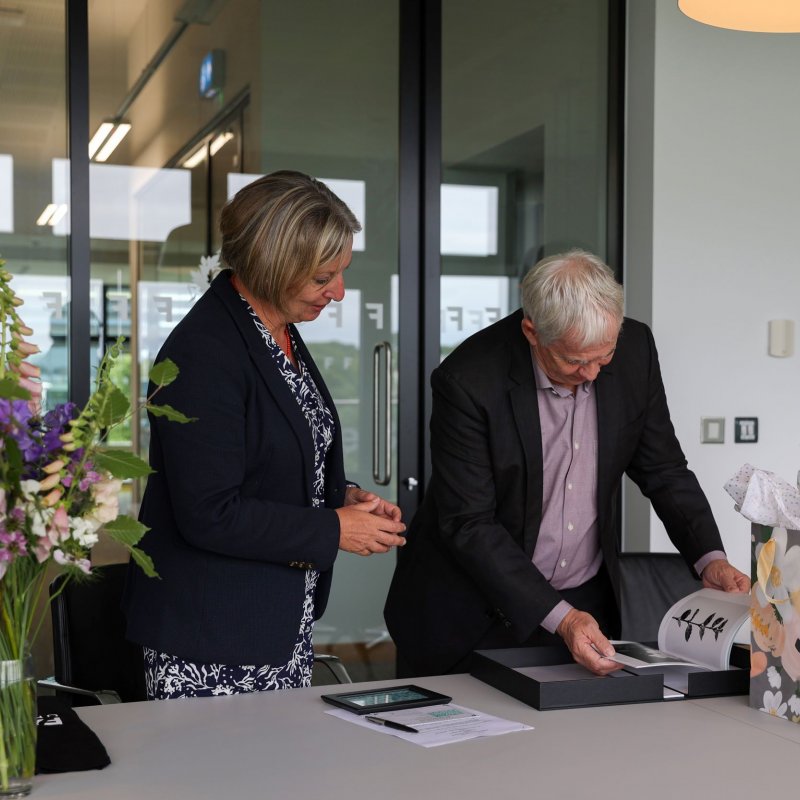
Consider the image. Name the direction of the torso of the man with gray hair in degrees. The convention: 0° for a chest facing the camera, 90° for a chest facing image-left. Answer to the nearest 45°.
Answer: approximately 315°

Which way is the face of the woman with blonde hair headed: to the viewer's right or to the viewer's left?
to the viewer's right

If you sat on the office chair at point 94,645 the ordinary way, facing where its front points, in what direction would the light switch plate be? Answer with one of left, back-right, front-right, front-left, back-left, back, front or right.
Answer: left

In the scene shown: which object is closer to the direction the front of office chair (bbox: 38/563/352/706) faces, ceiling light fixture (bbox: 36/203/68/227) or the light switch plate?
the light switch plate

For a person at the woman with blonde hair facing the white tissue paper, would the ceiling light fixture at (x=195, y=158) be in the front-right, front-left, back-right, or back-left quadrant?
back-left

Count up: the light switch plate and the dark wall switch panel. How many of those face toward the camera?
2

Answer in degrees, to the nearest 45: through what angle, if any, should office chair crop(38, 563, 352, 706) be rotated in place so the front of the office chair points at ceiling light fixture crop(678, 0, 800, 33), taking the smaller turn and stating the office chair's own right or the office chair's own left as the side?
approximately 45° to the office chair's own left

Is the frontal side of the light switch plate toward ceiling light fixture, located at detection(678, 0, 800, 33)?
yes

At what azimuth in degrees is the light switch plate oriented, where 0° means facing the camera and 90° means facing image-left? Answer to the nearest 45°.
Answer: approximately 0°

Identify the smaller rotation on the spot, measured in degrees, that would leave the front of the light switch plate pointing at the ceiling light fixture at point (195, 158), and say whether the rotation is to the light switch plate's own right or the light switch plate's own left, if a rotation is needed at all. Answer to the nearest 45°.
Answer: approximately 90° to the light switch plate's own right
